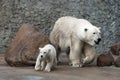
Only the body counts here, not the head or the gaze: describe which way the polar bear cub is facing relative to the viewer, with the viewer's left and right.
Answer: facing the viewer and to the left of the viewer

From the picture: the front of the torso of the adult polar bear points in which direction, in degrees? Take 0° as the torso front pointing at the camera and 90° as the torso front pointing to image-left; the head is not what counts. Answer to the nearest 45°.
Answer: approximately 315°

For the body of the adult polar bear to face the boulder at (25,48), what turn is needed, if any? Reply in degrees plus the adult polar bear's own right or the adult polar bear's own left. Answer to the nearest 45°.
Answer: approximately 135° to the adult polar bear's own right

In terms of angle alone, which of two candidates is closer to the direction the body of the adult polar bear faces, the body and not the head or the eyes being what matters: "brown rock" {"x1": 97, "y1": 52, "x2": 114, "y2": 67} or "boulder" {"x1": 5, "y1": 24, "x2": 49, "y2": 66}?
the brown rock

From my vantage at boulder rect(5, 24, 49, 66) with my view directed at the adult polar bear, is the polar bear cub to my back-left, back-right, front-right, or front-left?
front-right

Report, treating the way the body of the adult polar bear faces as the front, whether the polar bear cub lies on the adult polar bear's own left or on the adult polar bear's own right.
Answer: on the adult polar bear's own right

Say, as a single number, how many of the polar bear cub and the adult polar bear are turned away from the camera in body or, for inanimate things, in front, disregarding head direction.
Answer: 0

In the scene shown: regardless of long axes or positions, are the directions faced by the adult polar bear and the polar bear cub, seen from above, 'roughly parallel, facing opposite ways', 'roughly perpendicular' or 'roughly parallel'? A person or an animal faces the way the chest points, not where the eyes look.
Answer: roughly perpendicular

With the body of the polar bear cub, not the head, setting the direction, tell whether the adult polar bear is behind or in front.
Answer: behind
